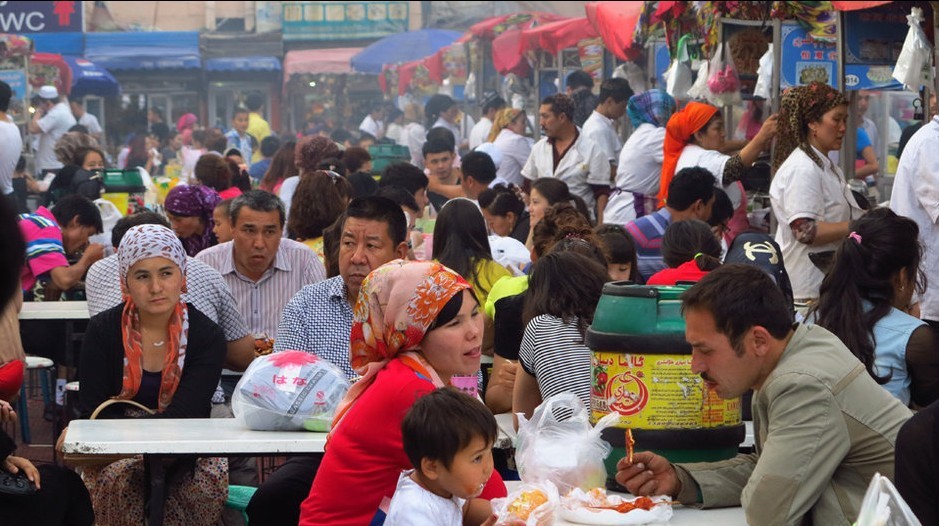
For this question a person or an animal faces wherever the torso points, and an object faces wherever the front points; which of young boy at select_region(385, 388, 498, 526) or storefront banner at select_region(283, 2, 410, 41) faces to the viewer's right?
the young boy

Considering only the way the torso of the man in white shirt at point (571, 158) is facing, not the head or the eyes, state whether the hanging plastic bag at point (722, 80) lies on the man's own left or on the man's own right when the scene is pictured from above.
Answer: on the man's own left

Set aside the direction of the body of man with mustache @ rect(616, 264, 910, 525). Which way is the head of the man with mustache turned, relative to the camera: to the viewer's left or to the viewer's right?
to the viewer's left

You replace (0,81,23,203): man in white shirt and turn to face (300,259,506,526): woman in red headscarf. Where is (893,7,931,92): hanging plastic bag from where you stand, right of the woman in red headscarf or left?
left

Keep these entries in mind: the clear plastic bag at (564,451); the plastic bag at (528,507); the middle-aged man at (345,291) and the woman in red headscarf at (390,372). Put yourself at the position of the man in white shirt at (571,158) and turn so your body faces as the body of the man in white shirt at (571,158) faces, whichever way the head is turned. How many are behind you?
0

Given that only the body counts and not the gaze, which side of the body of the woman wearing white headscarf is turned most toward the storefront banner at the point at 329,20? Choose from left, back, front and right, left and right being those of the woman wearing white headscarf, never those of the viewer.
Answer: back

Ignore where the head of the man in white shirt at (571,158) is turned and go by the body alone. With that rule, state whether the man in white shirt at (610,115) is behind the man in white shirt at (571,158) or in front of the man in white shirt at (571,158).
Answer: behind

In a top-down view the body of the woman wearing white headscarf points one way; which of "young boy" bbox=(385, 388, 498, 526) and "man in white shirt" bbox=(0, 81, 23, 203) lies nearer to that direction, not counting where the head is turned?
the young boy

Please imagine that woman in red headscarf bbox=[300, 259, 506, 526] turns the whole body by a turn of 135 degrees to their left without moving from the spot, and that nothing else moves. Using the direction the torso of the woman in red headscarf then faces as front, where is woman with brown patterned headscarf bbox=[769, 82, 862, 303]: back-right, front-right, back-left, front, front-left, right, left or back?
right

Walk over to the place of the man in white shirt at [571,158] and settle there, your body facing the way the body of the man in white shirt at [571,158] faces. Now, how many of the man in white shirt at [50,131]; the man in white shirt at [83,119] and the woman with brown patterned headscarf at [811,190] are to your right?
2

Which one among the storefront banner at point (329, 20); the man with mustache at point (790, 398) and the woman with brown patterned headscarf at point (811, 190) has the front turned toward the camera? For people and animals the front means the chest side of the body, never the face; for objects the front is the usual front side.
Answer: the storefront banner

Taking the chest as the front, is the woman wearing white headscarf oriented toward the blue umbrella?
no

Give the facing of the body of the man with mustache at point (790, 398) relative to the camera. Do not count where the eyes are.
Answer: to the viewer's left

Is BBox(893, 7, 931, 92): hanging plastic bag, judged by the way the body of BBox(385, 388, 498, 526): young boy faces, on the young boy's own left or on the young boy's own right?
on the young boy's own left

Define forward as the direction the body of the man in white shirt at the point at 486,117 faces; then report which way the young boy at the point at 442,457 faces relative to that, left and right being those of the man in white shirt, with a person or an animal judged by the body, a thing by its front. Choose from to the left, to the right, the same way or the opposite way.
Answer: the same way

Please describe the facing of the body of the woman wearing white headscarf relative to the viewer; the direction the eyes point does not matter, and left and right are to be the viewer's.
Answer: facing the viewer

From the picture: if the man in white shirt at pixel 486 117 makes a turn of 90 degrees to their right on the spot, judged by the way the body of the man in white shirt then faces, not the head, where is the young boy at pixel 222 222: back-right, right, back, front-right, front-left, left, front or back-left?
front

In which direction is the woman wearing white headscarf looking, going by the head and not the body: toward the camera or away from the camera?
toward the camera

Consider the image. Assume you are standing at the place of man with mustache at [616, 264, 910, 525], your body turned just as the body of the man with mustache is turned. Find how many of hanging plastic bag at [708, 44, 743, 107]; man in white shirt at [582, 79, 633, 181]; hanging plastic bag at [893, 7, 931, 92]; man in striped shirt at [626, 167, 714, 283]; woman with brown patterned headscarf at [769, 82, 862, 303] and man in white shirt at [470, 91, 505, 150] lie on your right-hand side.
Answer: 6
